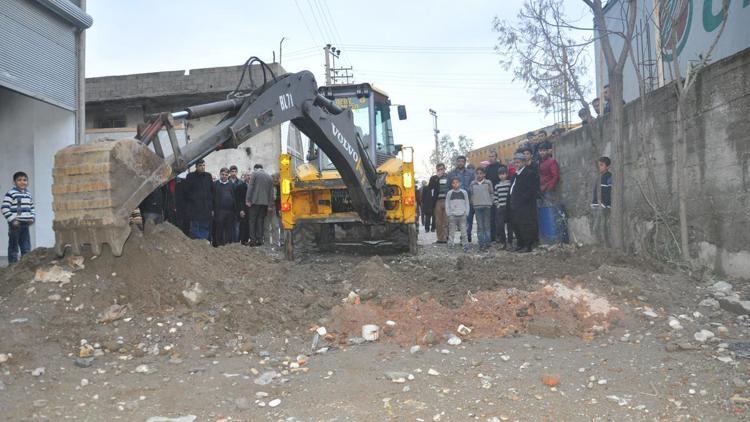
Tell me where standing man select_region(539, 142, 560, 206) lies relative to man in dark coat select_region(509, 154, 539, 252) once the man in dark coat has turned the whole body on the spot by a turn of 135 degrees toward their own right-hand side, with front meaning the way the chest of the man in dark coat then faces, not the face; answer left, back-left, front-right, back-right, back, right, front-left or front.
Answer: front-right

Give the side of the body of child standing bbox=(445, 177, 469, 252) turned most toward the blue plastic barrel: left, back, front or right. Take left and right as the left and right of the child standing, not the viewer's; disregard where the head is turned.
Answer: left

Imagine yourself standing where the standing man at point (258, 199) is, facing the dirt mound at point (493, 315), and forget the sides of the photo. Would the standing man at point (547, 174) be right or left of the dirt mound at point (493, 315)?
left

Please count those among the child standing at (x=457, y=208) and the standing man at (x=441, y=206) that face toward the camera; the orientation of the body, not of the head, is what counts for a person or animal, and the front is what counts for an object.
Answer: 2

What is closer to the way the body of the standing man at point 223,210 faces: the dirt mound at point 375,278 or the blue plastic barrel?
the dirt mound

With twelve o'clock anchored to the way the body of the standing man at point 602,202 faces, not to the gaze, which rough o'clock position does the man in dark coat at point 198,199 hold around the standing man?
The man in dark coat is roughly at 1 o'clock from the standing man.

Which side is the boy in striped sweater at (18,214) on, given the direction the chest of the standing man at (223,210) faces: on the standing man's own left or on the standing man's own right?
on the standing man's own right

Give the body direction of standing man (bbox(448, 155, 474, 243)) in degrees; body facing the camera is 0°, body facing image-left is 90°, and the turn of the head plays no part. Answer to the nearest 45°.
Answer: approximately 0°

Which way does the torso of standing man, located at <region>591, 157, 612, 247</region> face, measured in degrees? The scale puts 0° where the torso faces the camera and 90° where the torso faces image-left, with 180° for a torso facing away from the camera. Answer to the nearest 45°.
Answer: approximately 45°
